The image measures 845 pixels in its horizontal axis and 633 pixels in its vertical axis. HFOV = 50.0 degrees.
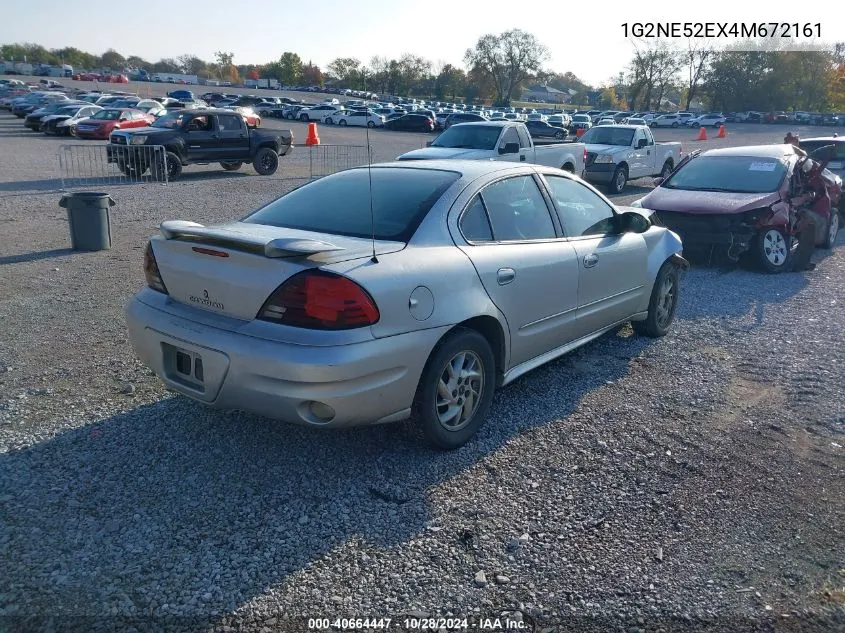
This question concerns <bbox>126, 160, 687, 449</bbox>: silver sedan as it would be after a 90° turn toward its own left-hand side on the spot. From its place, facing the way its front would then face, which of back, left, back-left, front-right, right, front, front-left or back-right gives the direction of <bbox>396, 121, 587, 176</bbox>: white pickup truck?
front-right

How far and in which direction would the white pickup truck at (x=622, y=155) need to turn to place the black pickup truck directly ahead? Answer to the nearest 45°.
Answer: approximately 45° to its right

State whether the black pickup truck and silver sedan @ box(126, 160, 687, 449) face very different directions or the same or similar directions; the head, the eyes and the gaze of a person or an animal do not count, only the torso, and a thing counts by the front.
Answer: very different directions

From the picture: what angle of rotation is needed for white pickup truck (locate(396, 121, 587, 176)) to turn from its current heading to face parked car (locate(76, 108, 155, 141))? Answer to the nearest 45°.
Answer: approximately 90° to its right

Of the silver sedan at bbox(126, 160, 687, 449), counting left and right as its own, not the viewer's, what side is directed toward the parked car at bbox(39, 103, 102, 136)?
left

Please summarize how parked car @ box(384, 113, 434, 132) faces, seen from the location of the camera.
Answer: facing to the left of the viewer

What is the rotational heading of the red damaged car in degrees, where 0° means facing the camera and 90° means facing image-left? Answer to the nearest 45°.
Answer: approximately 45°

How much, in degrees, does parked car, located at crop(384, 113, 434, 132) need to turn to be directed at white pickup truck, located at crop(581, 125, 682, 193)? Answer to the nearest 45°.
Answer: approximately 90° to its left

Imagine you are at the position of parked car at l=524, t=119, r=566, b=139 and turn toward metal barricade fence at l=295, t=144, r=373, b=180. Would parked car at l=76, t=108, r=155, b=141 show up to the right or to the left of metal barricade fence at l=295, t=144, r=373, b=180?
right

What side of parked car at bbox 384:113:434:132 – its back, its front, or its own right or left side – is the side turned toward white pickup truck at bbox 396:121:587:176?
left

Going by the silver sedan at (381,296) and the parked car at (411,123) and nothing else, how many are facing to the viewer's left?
1

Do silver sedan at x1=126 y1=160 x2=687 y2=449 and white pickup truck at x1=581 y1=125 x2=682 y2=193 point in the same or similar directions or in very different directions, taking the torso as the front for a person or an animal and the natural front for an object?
very different directions

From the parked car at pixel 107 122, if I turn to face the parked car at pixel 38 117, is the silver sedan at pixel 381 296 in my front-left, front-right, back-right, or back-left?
back-left
